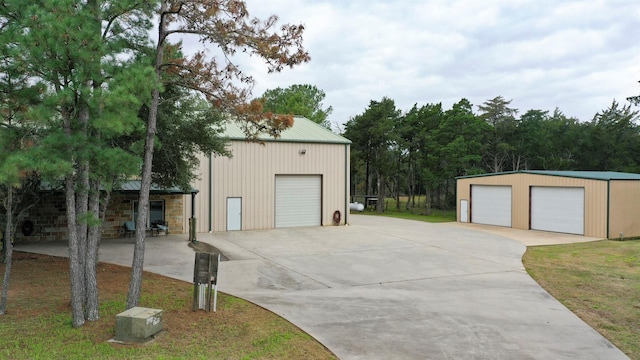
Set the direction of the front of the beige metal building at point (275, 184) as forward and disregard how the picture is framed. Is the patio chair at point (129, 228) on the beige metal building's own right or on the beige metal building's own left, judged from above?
on the beige metal building's own right

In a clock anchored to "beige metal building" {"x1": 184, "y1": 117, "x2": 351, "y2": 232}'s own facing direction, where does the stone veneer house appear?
The stone veneer house is roughly at 2 o'clock from the beige metal building.

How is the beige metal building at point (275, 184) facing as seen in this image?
toward the camera

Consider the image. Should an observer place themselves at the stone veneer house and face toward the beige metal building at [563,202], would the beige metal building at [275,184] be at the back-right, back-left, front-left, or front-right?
front-left

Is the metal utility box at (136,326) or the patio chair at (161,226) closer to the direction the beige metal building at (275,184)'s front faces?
the metal utility box

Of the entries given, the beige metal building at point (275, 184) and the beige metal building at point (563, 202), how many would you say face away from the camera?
0

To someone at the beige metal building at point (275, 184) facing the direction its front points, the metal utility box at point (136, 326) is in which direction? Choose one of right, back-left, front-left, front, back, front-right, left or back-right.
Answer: front

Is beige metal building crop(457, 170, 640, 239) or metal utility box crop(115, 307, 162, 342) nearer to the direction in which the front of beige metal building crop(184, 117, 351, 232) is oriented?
the metal utility box

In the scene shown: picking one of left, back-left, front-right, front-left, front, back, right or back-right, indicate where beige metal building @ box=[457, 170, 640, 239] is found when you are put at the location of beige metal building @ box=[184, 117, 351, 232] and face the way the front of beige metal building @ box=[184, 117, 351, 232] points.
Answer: left

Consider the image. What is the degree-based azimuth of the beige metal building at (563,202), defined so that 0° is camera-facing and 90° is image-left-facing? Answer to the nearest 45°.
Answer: approximately 45°

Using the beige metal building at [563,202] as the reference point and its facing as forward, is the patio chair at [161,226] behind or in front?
in front
